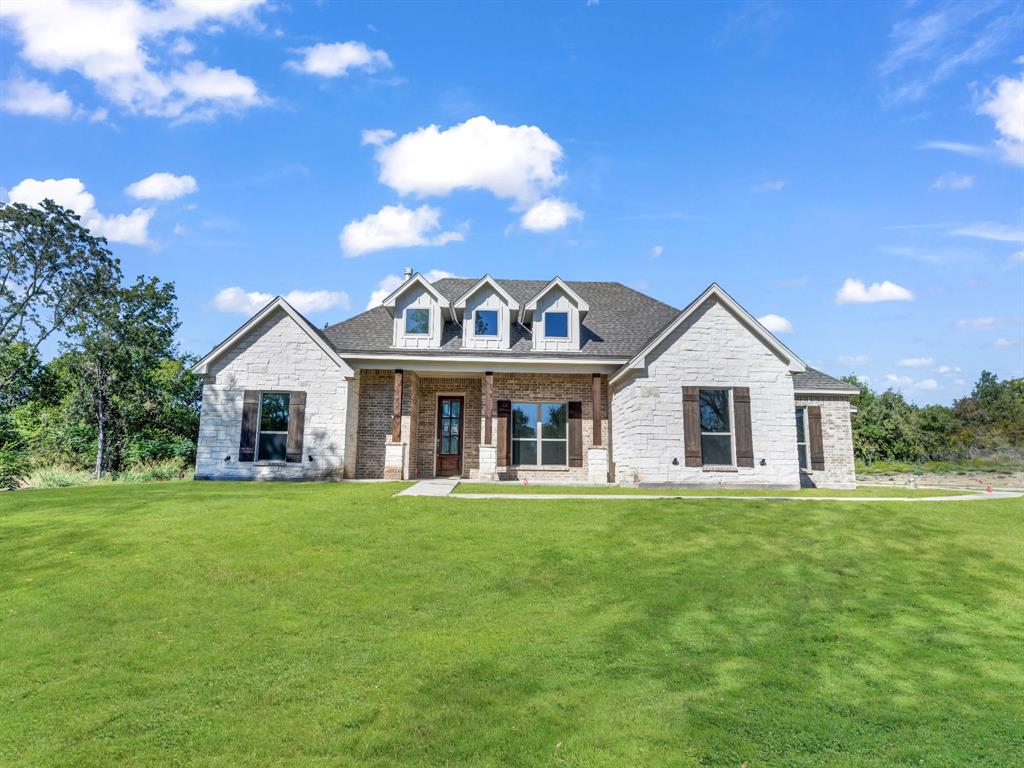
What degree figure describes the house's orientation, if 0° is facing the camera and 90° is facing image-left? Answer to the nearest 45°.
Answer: approximately 0°

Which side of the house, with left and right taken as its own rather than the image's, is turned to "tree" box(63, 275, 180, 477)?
right
